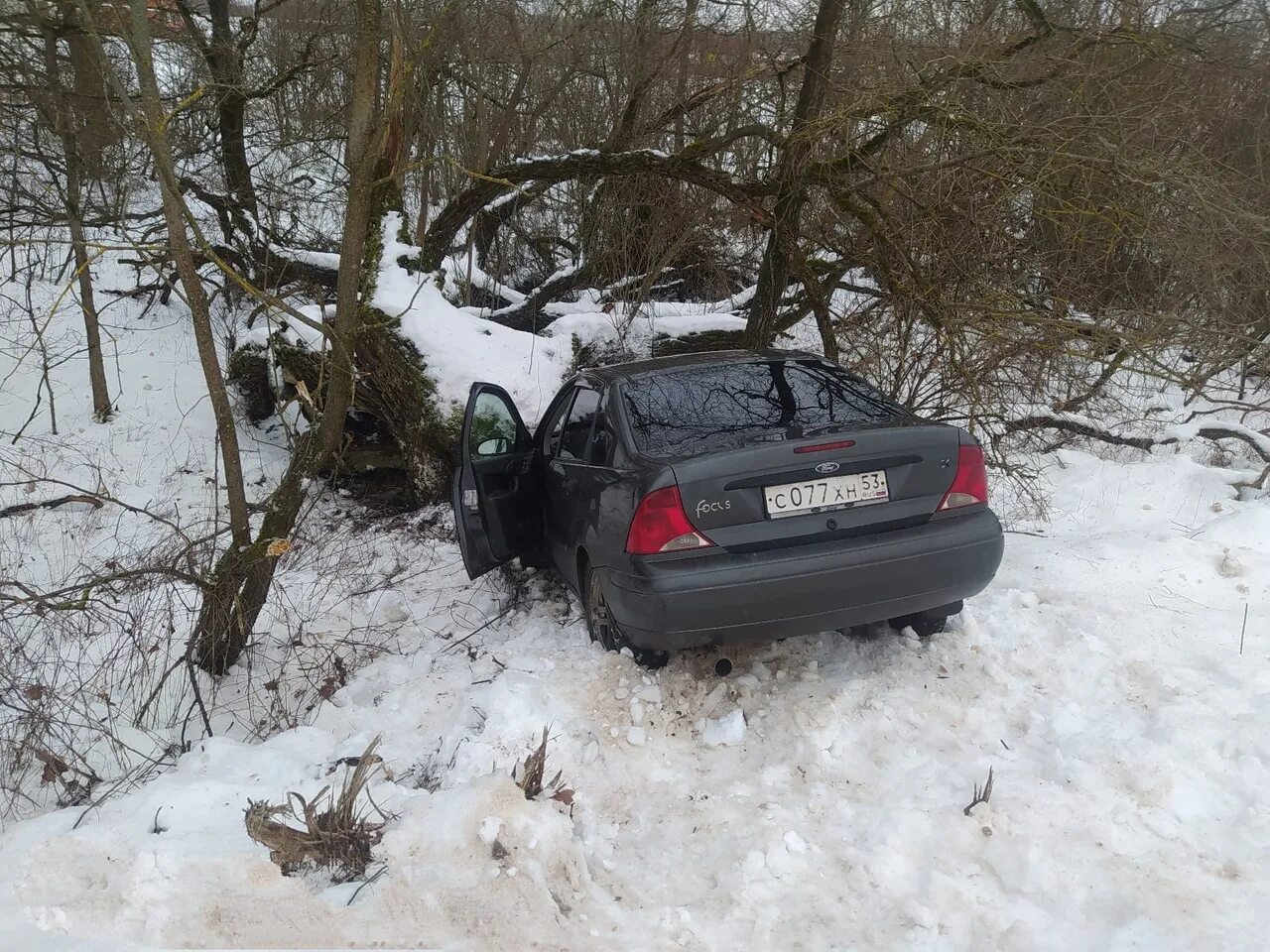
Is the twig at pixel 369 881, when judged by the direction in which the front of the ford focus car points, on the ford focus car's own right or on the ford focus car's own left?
on the ford focus car's own left

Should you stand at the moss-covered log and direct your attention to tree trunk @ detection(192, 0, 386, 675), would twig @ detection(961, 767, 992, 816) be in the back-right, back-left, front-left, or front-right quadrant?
front-left

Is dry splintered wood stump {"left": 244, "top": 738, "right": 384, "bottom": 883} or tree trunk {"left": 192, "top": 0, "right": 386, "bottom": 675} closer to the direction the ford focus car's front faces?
the tree trunk

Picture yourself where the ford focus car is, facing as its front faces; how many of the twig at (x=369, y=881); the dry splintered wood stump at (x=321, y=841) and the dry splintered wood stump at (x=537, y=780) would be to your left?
3

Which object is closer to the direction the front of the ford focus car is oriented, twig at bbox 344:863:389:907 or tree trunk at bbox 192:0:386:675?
the tree trunk

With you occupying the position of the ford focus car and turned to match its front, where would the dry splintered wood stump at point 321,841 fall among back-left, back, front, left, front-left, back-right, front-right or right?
left

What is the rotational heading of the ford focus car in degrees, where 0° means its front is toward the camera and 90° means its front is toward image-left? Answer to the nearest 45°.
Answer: approximately 135°

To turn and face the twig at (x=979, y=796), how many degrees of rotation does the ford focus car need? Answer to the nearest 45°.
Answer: approximately 180°
